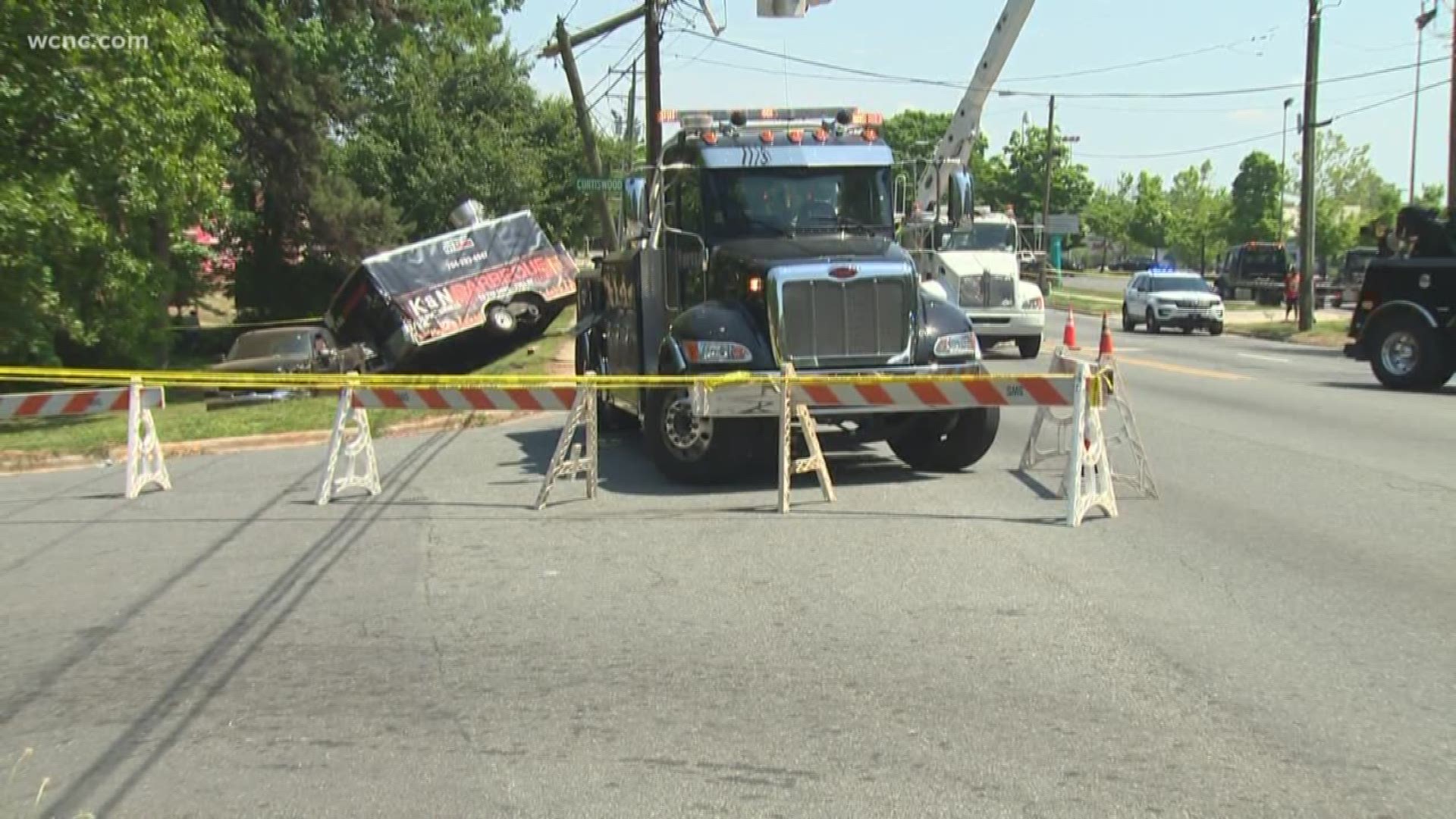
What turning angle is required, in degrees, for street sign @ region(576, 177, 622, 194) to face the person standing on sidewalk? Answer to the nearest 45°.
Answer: approximately 135° to its left

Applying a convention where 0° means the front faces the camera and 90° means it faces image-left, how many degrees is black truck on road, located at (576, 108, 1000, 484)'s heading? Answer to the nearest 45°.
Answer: approximately 315°

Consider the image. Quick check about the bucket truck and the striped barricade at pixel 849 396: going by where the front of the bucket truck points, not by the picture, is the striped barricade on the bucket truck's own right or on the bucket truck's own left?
on the bucket truck's own right

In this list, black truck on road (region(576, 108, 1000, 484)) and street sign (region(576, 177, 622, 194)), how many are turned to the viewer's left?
0

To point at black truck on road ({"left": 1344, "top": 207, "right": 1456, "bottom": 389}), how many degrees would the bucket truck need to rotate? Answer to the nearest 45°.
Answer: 0° — it already faces it

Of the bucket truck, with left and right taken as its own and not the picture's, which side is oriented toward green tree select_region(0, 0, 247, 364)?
right

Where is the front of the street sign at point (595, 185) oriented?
toward the camera

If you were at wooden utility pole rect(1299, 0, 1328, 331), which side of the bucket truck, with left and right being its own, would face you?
left

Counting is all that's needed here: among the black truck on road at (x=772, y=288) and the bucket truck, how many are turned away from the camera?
0

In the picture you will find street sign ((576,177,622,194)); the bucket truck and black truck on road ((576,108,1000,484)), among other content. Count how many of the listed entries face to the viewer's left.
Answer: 0

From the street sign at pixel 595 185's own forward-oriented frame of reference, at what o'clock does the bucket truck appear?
The bucket truck is roughly at 9 o'clock from the street sign.
